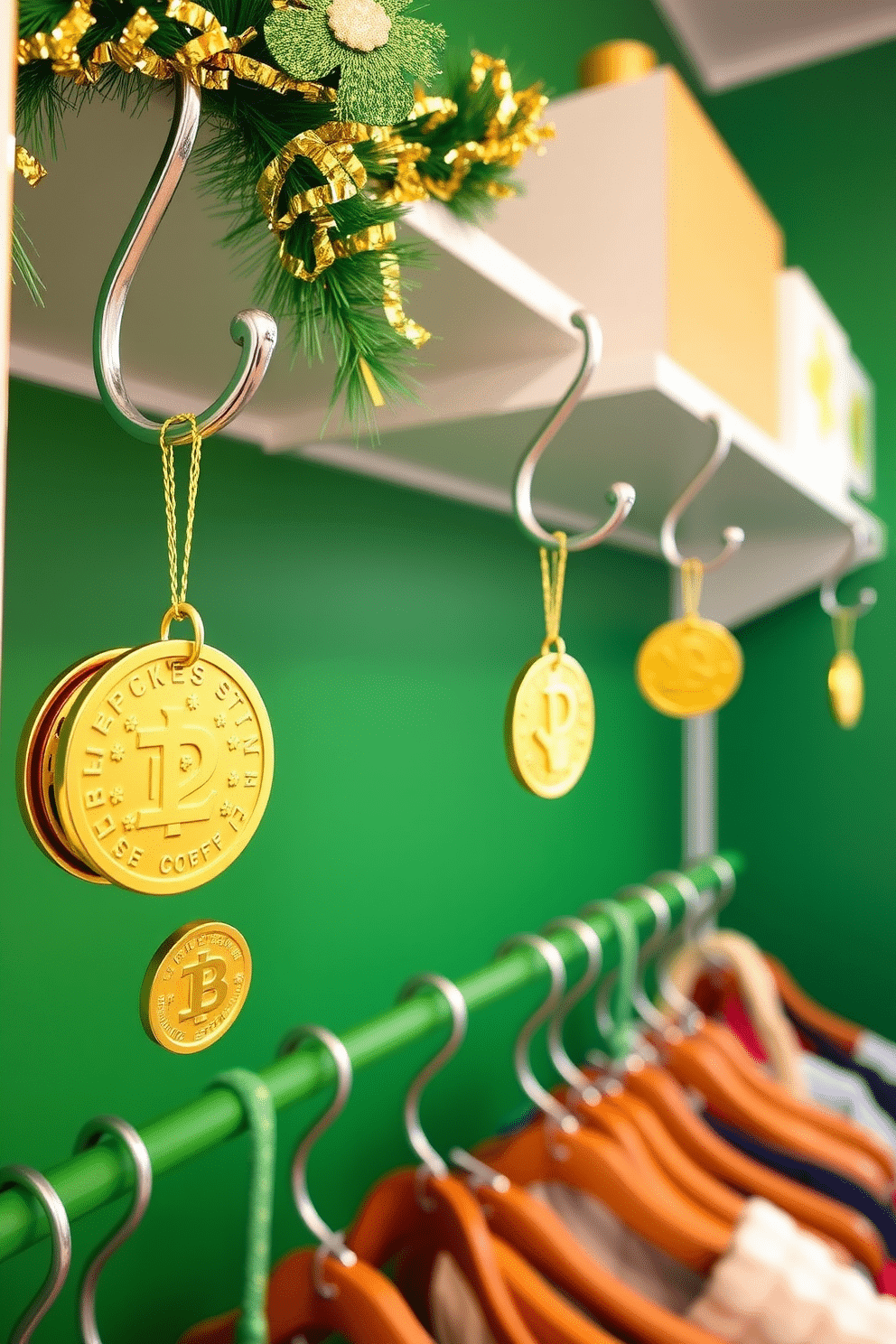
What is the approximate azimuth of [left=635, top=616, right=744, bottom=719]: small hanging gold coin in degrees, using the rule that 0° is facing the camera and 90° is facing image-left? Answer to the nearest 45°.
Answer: approximately 0°

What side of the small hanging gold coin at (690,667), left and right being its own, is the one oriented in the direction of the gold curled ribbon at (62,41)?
front
